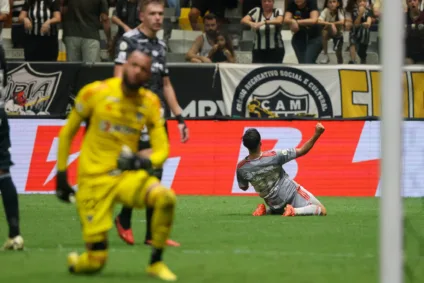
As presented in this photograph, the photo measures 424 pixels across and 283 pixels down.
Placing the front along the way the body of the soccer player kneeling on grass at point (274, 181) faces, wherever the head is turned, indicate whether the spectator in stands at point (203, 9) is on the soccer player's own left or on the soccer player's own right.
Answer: on the soccer player's own left

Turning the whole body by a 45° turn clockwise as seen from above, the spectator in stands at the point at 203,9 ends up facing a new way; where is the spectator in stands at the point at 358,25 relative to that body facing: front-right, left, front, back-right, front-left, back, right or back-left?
back-left

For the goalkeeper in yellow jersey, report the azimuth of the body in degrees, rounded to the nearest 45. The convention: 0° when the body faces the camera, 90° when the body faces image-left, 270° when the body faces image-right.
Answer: approximately 315°

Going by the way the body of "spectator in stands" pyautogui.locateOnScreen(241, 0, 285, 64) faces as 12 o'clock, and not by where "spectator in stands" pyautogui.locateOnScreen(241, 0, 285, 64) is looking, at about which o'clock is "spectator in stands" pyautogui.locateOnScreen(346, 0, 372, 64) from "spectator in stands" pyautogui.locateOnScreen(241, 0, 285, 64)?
"spectator in stands" pyautogui.locateOnScreen(346, 0, 372, 64) is roughly at 8 o'clock from "spectator in stands" pyautogui.locateOnScreen(241, 0, 285, 64).

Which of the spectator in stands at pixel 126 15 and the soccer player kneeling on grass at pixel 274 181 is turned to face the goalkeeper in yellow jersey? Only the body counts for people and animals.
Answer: the spectator in stands

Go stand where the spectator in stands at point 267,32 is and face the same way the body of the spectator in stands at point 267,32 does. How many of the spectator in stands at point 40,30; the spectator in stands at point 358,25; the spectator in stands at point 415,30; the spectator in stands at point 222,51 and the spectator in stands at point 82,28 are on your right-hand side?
3

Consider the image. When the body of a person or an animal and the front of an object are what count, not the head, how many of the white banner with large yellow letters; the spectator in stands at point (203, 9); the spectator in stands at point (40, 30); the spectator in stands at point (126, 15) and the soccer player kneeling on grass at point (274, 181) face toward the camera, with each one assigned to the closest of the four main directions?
4
